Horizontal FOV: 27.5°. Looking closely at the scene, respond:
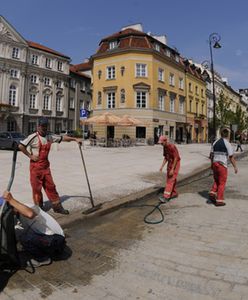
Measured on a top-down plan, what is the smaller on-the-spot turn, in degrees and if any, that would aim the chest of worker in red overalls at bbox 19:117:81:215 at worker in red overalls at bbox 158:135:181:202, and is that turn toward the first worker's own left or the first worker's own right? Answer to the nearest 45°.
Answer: approximately 90° to the first worker's own left

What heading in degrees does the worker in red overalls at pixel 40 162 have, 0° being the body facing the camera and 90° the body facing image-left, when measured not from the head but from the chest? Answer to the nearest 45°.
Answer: approximately 315°

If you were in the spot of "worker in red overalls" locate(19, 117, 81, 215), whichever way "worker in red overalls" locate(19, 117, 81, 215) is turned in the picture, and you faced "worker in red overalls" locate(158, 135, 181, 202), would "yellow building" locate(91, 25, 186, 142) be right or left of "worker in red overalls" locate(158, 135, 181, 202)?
left

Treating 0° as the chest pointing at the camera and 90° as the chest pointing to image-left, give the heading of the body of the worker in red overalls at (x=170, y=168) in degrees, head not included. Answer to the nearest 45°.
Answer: approximately 45°

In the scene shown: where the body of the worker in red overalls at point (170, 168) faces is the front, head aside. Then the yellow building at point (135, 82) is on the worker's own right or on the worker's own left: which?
on the worker's own right

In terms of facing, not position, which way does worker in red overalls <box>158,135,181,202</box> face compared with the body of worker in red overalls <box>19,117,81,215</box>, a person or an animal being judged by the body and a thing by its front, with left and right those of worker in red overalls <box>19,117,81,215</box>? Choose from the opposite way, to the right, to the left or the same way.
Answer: to the right

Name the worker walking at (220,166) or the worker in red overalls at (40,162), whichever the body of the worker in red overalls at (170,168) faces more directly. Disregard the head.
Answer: the worker in red overalls

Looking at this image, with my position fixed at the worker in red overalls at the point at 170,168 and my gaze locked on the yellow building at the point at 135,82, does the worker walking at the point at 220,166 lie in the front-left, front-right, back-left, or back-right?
back-right
